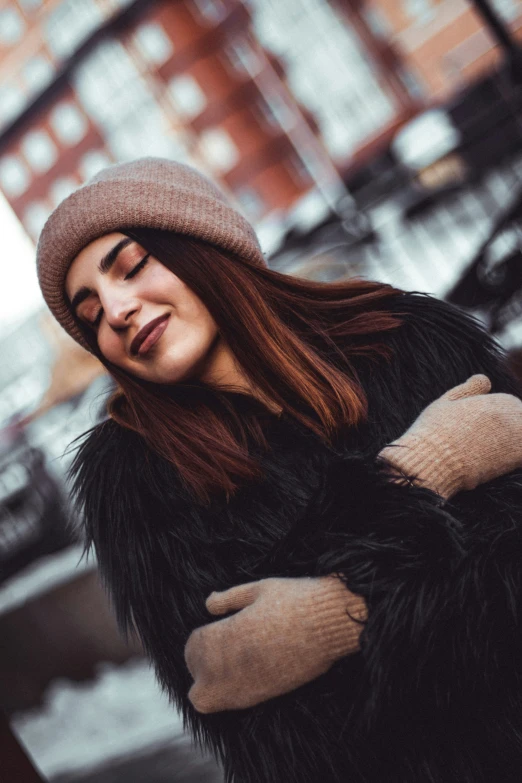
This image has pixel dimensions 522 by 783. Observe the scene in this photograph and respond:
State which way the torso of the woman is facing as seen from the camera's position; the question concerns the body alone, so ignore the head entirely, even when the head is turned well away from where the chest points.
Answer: toward the camera

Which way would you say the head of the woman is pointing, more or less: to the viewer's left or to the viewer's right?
to the viewer's left

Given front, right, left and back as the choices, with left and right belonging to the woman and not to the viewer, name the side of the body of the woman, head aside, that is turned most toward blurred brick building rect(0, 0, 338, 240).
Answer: back

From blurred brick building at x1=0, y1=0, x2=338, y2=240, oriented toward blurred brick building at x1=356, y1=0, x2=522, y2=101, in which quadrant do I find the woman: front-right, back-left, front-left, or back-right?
front-right

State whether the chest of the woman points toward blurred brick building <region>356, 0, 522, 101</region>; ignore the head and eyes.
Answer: no
